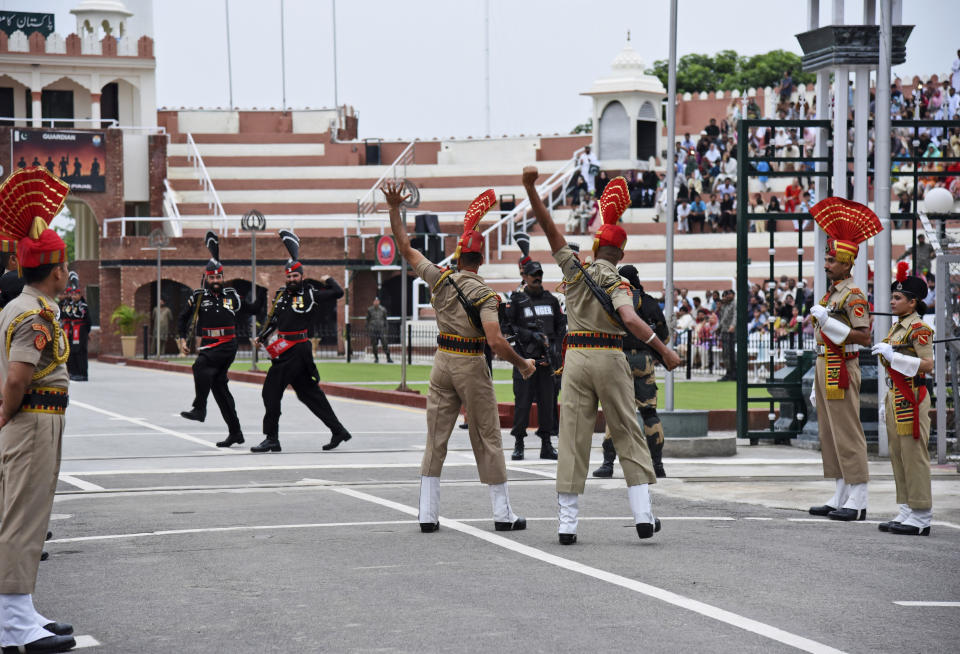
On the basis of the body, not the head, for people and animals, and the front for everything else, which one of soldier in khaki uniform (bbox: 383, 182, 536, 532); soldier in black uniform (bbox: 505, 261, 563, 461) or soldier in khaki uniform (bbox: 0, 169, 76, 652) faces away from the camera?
soldier in khaki uniform (bbox: 383, 182, 536, 532)

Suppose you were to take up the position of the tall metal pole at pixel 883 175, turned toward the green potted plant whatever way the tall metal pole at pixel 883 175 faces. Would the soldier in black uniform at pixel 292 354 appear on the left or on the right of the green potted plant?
left

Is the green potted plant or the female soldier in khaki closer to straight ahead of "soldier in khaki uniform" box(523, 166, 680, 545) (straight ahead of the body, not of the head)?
the green potted plant

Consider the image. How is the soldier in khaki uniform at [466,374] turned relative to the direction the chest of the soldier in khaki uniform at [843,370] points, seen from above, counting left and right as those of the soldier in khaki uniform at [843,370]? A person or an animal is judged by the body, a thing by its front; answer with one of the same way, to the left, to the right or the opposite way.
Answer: to the right

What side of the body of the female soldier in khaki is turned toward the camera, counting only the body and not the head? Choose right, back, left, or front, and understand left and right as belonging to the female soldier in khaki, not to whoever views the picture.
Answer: left

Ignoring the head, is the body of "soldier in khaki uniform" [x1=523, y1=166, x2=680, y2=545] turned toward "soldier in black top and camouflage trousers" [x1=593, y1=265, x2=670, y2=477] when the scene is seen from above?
yes

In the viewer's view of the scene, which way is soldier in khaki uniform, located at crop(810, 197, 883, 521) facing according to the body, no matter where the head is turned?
to the viewer's left

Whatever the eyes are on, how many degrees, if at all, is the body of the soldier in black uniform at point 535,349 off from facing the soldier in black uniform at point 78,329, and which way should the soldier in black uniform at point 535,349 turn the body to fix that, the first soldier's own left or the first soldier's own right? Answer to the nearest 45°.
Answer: approximately 135° to the first soldier's own right

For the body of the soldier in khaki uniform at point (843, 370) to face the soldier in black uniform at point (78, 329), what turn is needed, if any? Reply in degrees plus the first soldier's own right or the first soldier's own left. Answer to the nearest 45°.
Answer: approximately 45° to the first soldier's own right

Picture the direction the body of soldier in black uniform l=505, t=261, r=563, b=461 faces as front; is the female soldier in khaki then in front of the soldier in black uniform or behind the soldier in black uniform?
in front

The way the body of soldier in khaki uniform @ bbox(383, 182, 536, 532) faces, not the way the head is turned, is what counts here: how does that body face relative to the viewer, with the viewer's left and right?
facing away from the viewer

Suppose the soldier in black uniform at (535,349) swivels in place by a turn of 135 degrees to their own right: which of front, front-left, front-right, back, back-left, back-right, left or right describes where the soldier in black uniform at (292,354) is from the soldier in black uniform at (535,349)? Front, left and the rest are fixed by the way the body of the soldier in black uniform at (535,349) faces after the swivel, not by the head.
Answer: front-left

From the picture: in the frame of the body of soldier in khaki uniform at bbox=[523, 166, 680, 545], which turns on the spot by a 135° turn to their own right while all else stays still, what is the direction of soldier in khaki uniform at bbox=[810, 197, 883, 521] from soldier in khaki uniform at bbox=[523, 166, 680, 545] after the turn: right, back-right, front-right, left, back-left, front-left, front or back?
left

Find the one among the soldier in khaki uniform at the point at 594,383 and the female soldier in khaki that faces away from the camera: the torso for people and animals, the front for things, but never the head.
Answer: the soldier in khaki uniform

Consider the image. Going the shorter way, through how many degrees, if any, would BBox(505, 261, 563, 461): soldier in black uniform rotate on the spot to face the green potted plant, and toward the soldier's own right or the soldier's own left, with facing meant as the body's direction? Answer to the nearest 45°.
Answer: approximately 135° to the soldier's own right

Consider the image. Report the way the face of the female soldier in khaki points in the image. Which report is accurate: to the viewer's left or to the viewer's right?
to the viewer's left

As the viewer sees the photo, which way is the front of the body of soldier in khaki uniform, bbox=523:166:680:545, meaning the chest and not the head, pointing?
away from the camera

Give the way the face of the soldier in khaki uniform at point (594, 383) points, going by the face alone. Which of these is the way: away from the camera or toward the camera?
away from the camera

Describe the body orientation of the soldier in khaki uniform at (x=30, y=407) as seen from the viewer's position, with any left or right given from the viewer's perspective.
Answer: facing to the right of the viewer

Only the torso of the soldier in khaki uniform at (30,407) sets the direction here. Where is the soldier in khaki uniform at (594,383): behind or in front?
in front

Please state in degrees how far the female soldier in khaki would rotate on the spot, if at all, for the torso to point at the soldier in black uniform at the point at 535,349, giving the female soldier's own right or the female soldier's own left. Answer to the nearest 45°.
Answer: approximately 45° to the female soldier's own right
